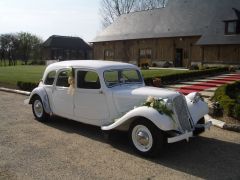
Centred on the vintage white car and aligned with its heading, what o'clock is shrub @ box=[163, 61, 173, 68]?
The shrub is roughly at 8 o'clock from the vintage white car.

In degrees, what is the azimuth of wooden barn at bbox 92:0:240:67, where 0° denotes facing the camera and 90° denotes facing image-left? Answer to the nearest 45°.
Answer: approximately 45°

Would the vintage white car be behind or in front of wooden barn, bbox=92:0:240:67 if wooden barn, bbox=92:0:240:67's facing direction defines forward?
in front

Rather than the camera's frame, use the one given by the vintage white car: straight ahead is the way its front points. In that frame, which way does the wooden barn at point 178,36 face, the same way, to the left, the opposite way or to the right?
to the right

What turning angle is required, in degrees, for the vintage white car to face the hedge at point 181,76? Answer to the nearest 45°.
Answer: approximately 135° to its left

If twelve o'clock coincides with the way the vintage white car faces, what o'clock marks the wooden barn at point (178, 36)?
The wooden barn is roughly at 8 o'clock from the vintage white car.
